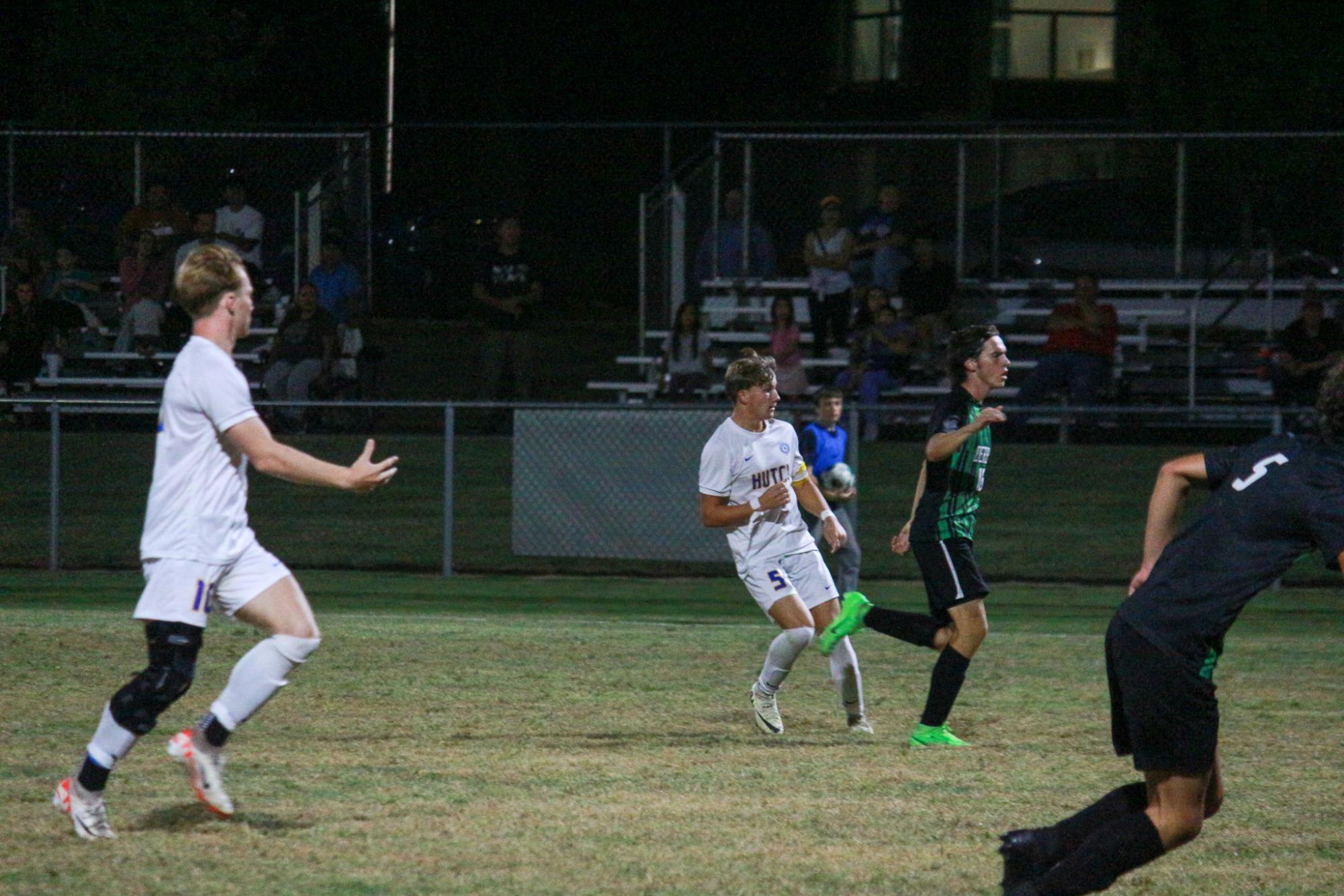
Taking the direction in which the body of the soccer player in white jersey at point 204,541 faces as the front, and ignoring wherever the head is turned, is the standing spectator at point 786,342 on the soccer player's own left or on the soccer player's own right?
on the soccer player's own left

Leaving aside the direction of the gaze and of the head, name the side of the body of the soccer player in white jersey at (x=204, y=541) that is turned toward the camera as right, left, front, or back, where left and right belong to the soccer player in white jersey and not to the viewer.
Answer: right

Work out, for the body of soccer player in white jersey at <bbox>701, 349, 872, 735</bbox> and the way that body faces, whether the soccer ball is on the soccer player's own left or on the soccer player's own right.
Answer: on the soccer player's own left

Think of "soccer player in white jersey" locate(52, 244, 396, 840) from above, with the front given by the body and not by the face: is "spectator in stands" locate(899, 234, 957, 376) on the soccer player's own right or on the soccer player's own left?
on the soccer player's own left

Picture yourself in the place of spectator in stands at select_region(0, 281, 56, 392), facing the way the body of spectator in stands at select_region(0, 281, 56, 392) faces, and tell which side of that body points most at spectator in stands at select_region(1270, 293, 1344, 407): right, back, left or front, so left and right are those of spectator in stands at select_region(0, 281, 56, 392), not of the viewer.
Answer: left

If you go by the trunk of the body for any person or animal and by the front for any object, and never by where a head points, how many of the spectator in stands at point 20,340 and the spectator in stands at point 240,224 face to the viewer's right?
0

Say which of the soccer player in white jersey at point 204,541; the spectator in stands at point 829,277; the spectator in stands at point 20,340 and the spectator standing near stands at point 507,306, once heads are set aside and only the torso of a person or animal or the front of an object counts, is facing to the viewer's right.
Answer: the soccer player in white jersey

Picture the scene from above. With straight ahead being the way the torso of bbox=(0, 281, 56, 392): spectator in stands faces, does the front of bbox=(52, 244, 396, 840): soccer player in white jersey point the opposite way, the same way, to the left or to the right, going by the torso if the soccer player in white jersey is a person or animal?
to the left

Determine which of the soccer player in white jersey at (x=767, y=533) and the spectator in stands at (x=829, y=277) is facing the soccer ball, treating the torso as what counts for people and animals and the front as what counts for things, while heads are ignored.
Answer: the spectator in stands

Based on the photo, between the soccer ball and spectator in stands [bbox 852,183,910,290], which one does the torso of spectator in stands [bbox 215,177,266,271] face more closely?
the soccer ball

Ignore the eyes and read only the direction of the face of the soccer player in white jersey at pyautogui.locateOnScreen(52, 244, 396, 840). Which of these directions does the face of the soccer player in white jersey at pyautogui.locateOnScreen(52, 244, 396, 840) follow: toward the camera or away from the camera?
away from the camera

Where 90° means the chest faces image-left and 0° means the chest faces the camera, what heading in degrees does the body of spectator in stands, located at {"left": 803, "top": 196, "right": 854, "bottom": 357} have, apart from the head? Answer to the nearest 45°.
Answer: approximately 0°

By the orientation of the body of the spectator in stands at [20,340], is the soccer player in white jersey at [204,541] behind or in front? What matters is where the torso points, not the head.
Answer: in front

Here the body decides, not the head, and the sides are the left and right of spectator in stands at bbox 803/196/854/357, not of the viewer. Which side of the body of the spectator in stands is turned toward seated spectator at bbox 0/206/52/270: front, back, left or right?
right

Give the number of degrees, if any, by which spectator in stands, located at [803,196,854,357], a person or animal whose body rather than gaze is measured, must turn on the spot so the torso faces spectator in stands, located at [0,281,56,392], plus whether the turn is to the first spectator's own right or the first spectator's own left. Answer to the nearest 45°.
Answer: approximately 90° to the first spectator's own right
